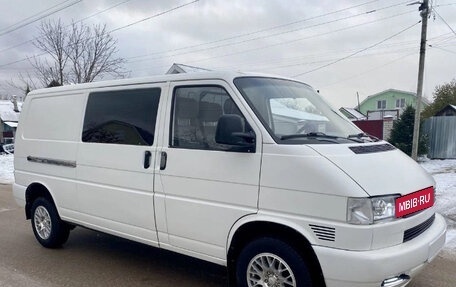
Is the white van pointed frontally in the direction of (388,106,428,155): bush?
no

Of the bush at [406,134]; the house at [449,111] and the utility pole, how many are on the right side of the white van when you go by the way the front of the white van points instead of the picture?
0

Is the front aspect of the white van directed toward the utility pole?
no

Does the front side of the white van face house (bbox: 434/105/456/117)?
no

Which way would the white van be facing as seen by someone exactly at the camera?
facing the viewer and to the right of the viewer
